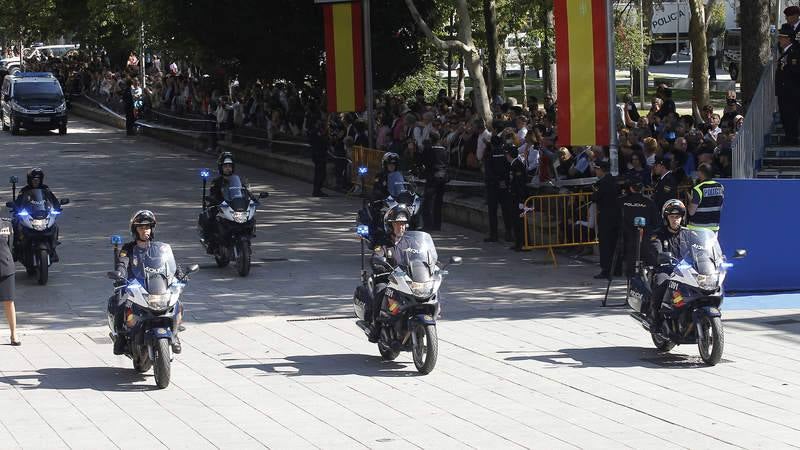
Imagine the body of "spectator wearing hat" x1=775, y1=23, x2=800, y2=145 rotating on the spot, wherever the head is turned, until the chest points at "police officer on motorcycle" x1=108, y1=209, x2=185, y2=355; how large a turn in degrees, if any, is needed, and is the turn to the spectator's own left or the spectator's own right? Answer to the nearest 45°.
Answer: approximately 45° to the spectator's own left

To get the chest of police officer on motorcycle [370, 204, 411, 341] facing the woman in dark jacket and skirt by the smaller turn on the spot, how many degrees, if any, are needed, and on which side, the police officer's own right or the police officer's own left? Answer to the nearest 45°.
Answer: approximately 135° to the police officer's own right

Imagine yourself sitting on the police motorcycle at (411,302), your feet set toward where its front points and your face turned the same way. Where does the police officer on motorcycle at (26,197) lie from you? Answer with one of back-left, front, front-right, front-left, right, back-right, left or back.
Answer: back

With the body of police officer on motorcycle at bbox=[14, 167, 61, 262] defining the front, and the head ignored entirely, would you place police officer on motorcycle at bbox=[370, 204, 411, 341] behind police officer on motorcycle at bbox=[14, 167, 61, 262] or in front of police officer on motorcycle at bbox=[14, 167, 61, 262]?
in front

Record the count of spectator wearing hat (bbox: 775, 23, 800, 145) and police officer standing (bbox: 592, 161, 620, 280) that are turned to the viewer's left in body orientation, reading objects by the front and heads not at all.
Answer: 2

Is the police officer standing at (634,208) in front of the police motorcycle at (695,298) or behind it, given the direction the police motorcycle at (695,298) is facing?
behind

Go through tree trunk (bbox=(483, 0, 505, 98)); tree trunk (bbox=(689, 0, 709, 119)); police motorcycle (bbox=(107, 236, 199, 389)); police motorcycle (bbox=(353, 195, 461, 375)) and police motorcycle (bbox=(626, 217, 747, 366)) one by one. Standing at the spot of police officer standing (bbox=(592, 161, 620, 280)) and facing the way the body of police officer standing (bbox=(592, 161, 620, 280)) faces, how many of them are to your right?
2

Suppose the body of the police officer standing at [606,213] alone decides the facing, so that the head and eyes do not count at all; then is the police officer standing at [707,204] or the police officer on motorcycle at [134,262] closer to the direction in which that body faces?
the police officer on motorcycle

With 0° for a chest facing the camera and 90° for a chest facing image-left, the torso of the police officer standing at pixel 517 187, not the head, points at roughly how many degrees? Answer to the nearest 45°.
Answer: approximately 90°

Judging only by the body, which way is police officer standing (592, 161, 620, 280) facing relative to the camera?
to the viewer's left
